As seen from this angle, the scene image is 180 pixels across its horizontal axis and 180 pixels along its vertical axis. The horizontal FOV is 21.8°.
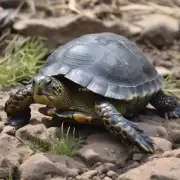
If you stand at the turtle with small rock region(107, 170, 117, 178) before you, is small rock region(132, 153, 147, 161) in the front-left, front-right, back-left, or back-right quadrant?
front-left

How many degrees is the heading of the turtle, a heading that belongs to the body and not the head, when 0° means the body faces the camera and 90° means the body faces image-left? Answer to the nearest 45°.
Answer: approximately 45°

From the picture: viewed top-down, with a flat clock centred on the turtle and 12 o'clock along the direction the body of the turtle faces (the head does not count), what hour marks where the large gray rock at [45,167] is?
The large gray rock is roughly at 11 o'clock from the turtle.

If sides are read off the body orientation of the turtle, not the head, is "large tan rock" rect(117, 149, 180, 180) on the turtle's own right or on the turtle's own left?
on the turtle's own left

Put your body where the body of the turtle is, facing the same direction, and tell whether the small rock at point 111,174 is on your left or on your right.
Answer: on your left

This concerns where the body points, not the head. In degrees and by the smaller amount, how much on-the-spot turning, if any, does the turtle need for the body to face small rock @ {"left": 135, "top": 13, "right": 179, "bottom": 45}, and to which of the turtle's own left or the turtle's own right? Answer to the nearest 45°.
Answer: approximately 135° to the turtle's own right

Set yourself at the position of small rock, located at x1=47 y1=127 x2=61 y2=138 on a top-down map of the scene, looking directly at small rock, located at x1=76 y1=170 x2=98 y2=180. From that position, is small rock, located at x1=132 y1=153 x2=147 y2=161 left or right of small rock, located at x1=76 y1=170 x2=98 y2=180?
left
